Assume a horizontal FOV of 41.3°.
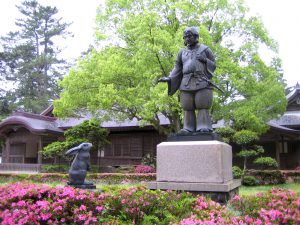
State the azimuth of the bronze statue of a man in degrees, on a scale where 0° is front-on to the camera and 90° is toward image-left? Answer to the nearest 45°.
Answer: approximately 45°

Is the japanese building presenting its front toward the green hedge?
yes

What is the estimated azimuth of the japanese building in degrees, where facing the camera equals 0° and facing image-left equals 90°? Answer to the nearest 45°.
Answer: approximately 0°

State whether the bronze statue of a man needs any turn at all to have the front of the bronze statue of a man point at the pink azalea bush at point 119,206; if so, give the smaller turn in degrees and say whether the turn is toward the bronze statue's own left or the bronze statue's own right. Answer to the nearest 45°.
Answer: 0° — it already faces it

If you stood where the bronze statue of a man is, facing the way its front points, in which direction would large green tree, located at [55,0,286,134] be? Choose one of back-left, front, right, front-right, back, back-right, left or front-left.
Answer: back-right

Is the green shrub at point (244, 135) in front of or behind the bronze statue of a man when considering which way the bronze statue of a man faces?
behind

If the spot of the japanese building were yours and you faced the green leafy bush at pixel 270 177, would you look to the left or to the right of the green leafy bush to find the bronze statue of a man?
right
